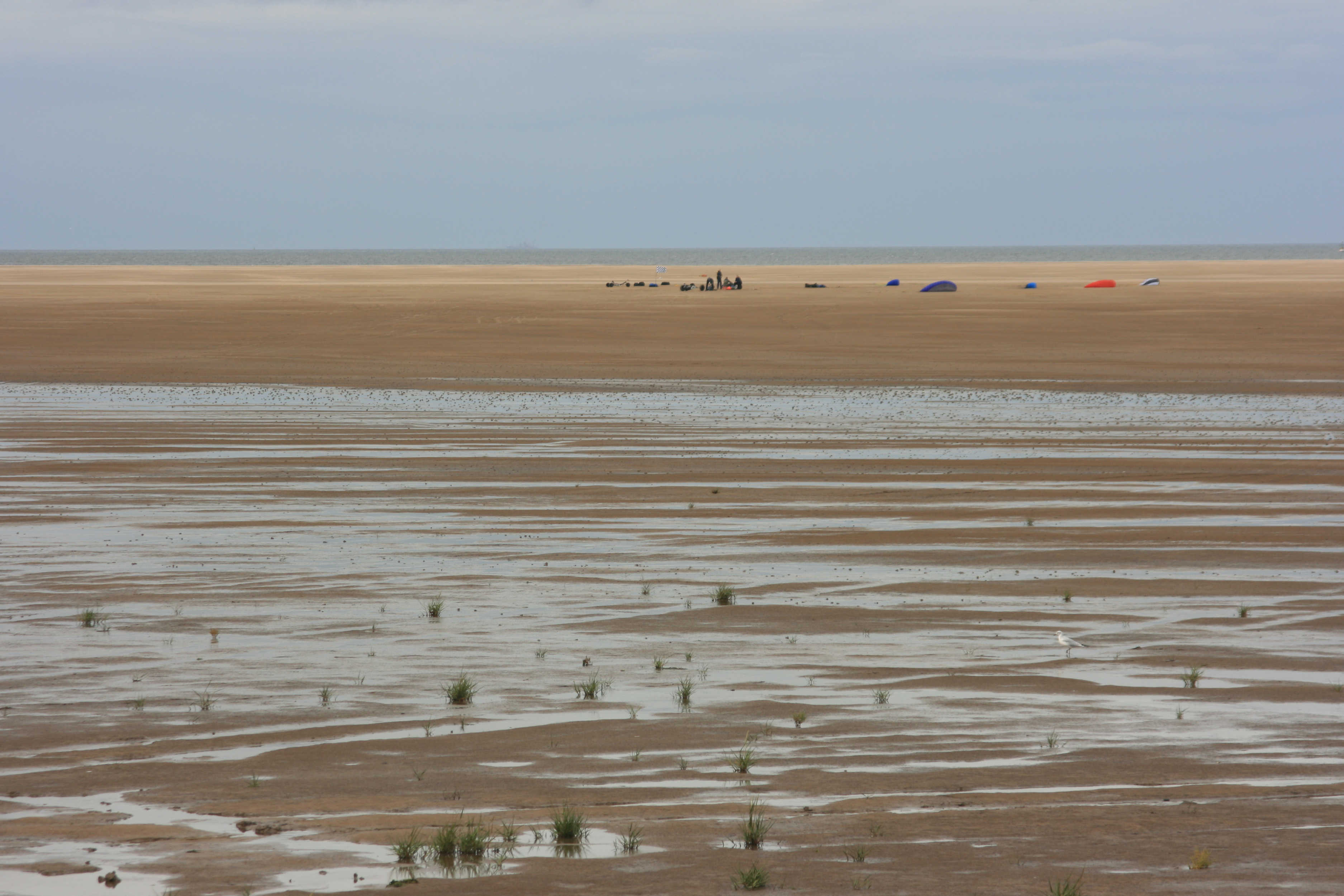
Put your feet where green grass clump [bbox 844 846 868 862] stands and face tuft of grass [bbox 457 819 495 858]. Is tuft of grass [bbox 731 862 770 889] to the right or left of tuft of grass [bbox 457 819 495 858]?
left

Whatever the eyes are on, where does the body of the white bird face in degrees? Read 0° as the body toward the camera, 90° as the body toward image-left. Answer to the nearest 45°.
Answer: approximately 90°

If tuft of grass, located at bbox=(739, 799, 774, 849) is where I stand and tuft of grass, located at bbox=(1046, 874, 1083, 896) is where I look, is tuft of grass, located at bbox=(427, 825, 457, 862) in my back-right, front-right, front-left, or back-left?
back-right

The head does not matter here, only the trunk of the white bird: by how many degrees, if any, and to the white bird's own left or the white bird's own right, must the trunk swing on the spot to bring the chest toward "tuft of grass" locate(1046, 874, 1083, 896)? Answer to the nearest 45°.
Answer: approximately 90° to the white bird's own left

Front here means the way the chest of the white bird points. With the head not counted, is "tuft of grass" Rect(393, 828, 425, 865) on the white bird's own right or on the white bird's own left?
on the white bird's own left

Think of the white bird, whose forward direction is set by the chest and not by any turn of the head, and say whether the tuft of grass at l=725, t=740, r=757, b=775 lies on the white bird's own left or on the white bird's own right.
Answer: on the white bird's own left

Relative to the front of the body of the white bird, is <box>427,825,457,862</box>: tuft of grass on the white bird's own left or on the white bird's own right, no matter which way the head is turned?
on the white bird's own left

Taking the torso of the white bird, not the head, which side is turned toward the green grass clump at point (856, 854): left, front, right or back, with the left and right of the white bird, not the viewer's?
left
